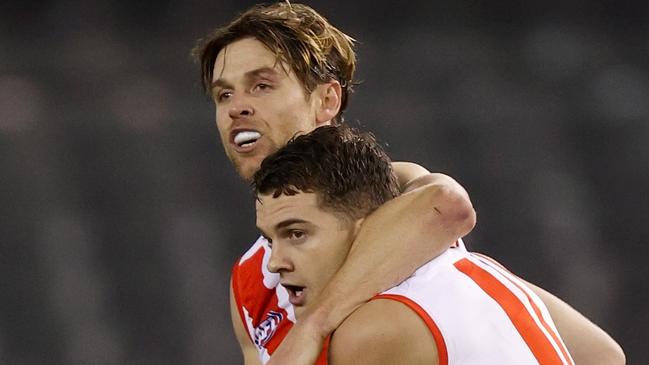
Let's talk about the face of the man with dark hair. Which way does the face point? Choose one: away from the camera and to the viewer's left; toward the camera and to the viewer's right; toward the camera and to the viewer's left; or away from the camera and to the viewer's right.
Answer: toward the camera and to the viewer's left

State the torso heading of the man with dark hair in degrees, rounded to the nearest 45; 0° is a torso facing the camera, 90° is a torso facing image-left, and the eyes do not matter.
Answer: approximately 90°

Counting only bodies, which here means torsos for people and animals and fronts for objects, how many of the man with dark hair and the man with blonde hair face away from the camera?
0

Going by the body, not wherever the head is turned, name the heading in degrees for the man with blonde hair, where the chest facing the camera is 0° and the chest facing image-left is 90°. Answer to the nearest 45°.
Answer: approximately 45°

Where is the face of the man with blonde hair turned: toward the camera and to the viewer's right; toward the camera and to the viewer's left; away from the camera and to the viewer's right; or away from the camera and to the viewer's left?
toward the camera and to the viewer's left
